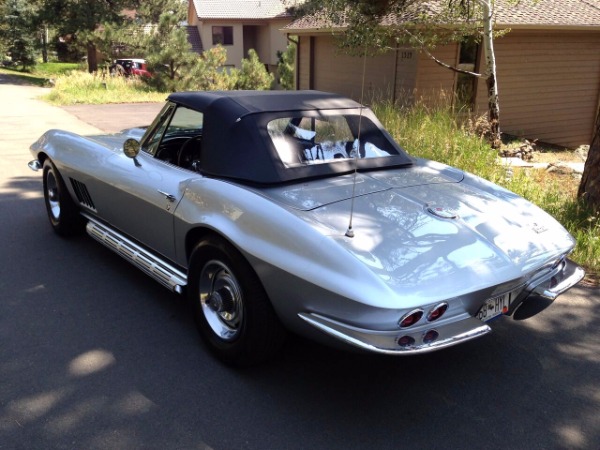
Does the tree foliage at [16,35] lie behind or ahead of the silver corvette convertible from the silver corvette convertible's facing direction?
ahead

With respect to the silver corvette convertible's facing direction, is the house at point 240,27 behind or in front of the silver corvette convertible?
in front

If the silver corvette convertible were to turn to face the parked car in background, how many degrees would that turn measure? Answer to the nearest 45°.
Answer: approximately 45° to its right

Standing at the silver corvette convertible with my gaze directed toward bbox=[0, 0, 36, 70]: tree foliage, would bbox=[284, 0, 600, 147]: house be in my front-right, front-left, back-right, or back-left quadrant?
front-right

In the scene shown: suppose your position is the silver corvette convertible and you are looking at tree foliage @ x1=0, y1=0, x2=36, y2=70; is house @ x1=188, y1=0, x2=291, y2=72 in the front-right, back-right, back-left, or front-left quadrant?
front-right

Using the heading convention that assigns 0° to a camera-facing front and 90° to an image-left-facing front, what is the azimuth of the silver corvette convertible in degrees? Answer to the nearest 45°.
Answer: approximately 135°

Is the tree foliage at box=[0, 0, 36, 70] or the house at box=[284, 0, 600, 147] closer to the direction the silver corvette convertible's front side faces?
the tree foliage

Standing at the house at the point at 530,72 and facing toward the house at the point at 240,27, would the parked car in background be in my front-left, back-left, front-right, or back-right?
front-left

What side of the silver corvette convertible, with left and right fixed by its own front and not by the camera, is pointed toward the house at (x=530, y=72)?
right
